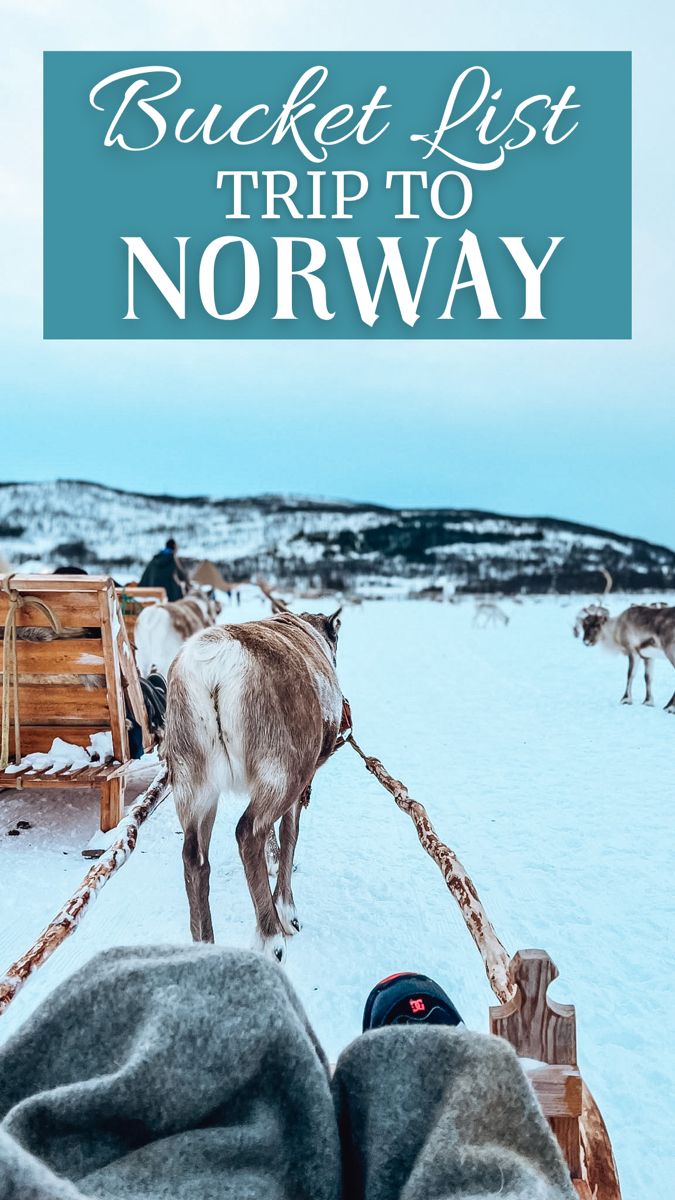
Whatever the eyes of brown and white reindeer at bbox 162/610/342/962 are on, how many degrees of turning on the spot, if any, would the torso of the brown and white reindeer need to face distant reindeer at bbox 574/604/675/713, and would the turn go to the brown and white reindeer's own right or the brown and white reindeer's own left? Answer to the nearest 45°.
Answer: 0° — it already faces it

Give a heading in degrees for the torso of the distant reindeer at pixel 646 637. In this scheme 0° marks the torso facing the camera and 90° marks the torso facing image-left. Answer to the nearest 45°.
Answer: approximately 90°

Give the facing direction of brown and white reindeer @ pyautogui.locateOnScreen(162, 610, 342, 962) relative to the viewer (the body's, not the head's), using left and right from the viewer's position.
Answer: facing away from the viewer and to the right of the viewer

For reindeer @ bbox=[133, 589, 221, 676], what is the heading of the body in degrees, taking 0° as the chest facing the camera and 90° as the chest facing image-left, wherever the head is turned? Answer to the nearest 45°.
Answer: approximately 225°

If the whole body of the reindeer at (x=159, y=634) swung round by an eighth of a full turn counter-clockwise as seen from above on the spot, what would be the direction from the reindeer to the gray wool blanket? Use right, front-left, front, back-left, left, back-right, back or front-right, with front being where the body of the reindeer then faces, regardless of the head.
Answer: back

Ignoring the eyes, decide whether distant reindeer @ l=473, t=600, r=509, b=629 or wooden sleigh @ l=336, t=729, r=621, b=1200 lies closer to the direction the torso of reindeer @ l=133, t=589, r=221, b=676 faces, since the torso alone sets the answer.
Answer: the distant reindeer

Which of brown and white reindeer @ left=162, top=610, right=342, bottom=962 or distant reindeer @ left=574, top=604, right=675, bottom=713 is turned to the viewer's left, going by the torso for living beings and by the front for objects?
the distant reindeer

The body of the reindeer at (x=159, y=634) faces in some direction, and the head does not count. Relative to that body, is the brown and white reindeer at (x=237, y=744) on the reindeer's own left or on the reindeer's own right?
on the reindeer's own right

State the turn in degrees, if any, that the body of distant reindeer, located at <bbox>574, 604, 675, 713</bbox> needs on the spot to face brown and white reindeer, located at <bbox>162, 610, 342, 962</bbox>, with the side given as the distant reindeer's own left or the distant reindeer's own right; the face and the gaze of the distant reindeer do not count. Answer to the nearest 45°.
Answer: approximately 90° to the distant reindeer's own left

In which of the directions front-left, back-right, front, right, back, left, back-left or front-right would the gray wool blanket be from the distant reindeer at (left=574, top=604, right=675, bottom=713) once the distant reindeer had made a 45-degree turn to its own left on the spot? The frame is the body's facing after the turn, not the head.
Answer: front-left

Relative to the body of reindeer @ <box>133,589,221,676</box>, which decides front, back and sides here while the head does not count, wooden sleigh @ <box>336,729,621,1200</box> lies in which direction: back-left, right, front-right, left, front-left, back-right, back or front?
back-right
